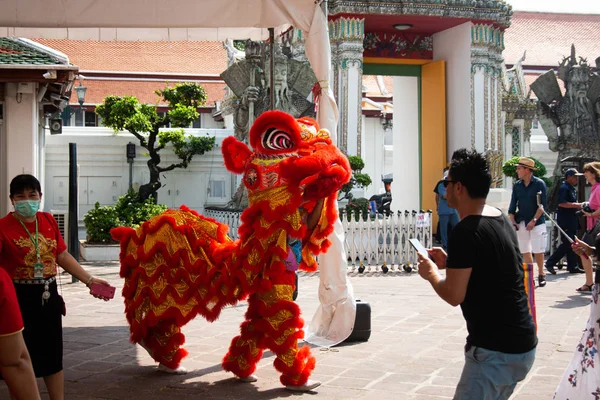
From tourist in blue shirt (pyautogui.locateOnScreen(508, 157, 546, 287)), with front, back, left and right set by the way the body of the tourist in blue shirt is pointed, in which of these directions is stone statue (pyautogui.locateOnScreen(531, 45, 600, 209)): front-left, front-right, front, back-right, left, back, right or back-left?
back

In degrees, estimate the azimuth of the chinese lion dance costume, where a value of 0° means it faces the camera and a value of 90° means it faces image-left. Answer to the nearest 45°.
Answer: approximately 270°

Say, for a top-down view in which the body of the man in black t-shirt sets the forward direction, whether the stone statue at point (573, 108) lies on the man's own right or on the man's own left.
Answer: on the man's own right

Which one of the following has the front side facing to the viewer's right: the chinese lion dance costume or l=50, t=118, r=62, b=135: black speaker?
the chinese lion dance costume

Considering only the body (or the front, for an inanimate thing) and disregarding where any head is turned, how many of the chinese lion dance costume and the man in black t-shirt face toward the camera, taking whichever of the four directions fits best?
0
